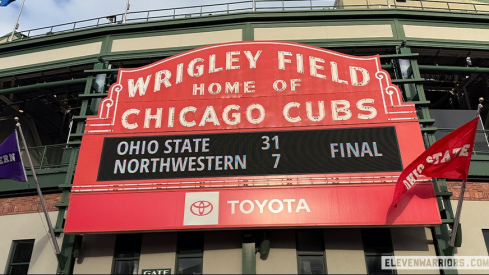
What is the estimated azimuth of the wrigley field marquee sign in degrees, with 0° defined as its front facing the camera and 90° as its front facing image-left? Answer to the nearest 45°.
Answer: approximately 0°

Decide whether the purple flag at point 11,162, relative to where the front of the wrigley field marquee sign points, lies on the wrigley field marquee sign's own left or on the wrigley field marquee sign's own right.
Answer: on the wrigley field marquee sign's own right

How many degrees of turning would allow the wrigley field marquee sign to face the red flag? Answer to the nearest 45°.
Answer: approximately 90° to its left
